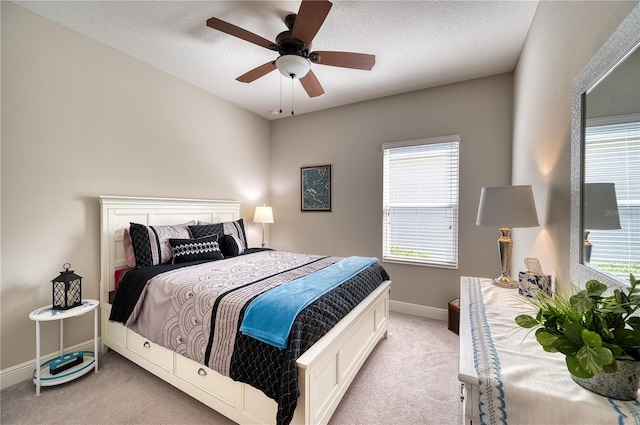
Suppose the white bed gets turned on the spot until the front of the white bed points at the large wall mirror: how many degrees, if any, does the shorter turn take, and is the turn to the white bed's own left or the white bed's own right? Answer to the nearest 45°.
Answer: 0° — it already faces it

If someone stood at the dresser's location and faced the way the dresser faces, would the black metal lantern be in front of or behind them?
in front

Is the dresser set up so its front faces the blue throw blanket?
yes

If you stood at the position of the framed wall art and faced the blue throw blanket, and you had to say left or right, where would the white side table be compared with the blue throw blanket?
right

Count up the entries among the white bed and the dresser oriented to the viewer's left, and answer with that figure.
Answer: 1

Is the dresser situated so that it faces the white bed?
yes

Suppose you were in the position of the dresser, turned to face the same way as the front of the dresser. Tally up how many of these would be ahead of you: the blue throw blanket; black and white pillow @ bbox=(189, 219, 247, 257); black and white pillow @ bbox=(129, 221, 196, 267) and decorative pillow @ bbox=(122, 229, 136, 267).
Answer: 4

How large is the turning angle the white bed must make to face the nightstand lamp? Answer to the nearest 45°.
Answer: approximately 135° to its left

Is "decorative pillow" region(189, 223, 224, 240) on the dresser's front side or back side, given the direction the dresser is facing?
on the front side

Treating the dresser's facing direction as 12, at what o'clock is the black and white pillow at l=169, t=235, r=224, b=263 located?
The black and white pillow is roughly at 12 o'clock from the dresser.

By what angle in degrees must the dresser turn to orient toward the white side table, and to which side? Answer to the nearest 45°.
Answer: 0° — it already faces it

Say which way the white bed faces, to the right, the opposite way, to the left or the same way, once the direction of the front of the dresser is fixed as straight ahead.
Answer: the opposite way

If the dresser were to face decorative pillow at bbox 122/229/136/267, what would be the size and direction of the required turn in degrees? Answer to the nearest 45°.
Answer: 0° — it already faces it

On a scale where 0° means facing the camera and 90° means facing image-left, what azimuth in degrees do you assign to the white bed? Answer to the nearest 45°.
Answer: approximately 315°

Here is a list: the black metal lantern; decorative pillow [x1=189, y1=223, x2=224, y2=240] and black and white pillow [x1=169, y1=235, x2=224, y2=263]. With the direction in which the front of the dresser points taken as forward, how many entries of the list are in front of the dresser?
3

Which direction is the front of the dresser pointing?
to the viewer's left
